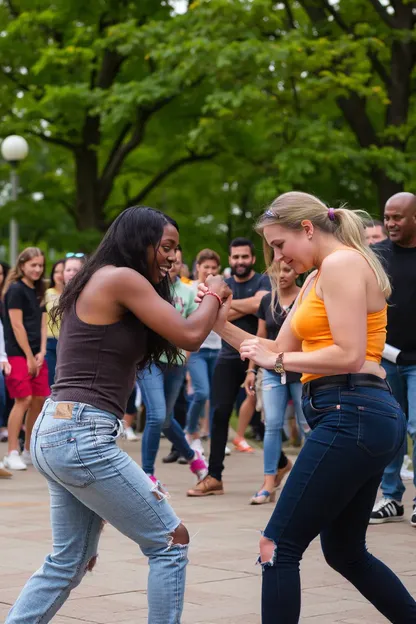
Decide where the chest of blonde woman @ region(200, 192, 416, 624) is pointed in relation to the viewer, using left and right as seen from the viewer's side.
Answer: facing to the left of the viewer

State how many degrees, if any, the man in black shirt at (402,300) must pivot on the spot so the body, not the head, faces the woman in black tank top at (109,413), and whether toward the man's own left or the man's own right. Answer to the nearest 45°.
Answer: approximately 45° to the man's own left

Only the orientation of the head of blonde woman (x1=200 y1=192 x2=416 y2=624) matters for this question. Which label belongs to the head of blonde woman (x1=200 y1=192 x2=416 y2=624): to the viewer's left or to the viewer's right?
to the viewer's left

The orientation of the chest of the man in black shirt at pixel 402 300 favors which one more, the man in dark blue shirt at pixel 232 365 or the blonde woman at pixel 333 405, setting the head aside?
the blonde woman

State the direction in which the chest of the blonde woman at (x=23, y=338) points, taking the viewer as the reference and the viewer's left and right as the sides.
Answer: facing the viewer and to the right of the viewer

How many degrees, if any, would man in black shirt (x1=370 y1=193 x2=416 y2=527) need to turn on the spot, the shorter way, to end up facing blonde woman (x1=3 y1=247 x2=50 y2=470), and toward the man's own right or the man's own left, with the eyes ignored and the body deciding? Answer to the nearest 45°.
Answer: approximately 90° to the man's own right

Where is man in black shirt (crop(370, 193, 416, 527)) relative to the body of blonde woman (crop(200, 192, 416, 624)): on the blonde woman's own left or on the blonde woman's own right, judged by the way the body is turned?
on the blonde woman's own right

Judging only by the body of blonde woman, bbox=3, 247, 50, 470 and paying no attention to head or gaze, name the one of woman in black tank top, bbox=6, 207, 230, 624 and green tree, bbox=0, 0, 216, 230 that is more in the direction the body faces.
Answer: the woman in black tank top

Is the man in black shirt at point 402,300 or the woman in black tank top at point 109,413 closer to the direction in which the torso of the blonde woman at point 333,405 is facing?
the woman in black tank top

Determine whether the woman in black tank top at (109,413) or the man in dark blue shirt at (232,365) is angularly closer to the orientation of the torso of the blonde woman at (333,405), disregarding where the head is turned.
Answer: the woman in black tank top

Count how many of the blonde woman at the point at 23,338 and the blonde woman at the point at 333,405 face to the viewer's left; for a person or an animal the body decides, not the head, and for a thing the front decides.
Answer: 1

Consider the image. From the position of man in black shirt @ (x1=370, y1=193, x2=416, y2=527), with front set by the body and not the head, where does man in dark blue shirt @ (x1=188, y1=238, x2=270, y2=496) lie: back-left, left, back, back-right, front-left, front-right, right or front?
right

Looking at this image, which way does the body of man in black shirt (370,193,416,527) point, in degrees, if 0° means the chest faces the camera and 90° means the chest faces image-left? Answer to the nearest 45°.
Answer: approximately 45°

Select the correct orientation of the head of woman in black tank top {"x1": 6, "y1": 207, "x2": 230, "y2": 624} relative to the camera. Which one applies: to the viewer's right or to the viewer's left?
to the viewer's right
